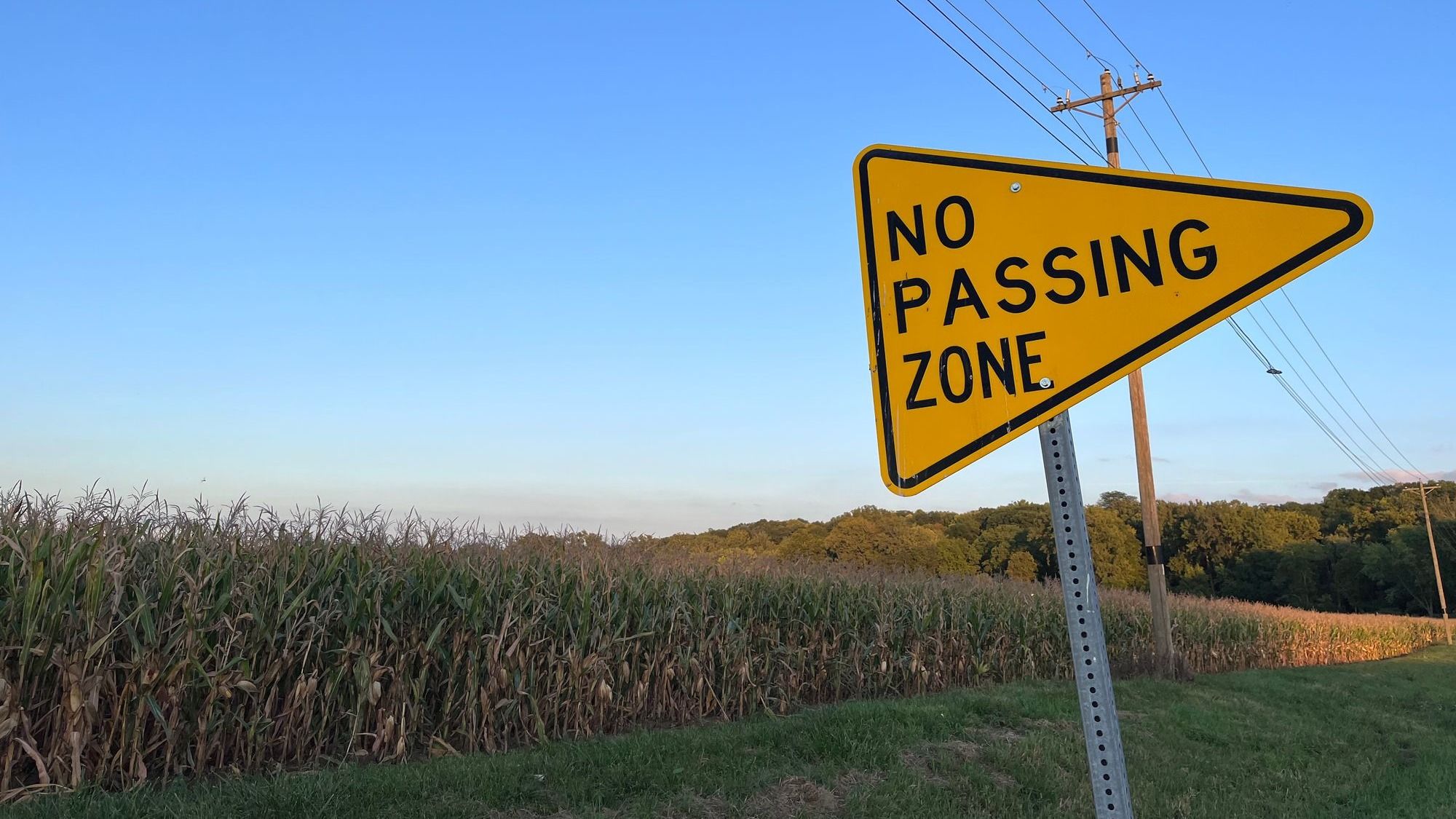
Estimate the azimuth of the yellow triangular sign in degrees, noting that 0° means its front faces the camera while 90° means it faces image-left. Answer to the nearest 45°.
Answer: approximately 0°

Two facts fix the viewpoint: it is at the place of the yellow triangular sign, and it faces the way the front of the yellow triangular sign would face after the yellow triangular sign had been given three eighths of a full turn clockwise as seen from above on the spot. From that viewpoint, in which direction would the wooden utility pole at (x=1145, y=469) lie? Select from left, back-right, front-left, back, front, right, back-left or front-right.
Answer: front-right
